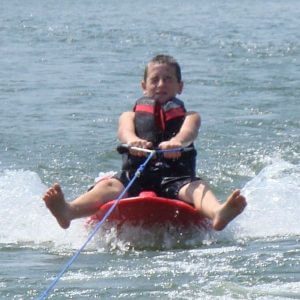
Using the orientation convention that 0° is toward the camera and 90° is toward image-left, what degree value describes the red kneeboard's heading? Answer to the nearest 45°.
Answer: approximately 0°
